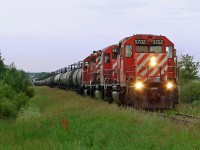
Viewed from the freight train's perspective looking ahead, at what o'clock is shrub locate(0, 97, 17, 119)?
The shrub is roughly at 2 o'clock from the freight train.

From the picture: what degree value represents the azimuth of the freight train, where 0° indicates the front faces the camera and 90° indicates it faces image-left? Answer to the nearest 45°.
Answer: approximately 315°

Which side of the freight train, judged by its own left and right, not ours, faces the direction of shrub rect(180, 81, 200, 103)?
left
